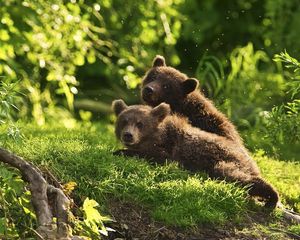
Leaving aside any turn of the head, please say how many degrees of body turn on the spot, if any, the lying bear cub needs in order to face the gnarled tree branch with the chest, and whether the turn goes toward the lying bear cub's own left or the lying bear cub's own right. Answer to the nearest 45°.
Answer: approximately 45° to the lying bear cub's own left

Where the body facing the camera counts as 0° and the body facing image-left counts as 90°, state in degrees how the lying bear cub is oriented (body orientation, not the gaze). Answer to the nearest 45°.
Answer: approximately 90°

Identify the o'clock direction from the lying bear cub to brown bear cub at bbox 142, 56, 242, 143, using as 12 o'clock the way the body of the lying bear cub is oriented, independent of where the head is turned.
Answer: The brown bear cub is roughly at 3 o'clock from the lying bear cub.
